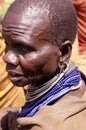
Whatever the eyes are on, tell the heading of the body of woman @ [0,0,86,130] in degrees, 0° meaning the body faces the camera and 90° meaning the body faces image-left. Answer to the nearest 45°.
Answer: approximately 45°

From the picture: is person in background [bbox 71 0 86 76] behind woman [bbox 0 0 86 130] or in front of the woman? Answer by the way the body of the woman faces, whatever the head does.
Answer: behind
